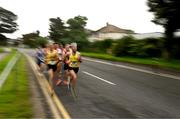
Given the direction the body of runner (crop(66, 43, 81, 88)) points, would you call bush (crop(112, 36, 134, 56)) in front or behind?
behind

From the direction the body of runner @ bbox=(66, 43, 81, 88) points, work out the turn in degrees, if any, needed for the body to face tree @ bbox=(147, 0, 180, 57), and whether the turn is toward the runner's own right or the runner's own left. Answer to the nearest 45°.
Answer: approximately 135° to the runner's own left

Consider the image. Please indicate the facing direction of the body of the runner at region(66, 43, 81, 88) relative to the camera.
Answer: toward the camera
